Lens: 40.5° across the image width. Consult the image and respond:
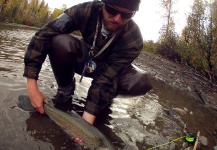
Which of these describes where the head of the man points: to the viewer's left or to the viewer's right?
to the viewer's left

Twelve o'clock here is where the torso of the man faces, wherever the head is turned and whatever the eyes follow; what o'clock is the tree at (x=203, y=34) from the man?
The tree is roughly at 7 o'clock from the man.

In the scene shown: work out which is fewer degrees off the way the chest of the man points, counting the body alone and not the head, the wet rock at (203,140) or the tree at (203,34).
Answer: the wet rock

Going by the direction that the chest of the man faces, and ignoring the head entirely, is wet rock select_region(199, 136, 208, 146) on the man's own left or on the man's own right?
on the man's own left

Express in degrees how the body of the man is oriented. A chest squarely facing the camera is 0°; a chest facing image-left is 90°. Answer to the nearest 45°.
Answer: approximately 0°
